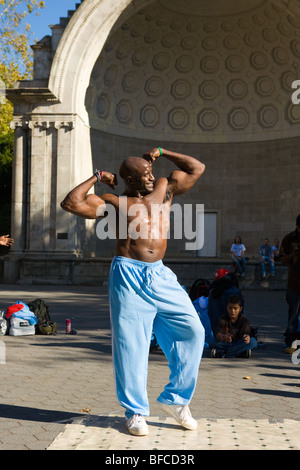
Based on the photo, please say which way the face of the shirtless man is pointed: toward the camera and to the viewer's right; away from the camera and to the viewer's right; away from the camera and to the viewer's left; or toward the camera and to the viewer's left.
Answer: toward the camera and to the viewer's right

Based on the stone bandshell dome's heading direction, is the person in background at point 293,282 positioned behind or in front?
in front

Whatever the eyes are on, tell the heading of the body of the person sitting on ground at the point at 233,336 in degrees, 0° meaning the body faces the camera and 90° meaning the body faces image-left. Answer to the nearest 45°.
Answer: approximately 0°

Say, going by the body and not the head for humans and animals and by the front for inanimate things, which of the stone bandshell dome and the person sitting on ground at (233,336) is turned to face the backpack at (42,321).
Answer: the stone bandshell dome

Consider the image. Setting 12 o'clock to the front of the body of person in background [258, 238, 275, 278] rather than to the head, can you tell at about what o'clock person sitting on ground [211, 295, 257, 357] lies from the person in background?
The person sitting on ground is roughly at 12 o'clock from the person in background.

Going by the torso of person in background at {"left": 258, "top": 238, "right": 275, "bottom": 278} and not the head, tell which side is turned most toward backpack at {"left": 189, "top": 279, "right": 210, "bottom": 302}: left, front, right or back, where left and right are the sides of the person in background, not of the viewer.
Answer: front

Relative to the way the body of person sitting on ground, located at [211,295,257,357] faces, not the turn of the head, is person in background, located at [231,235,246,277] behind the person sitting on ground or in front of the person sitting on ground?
behind

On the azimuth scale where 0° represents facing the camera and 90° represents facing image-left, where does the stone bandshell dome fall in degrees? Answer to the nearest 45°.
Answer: approximately 0°
